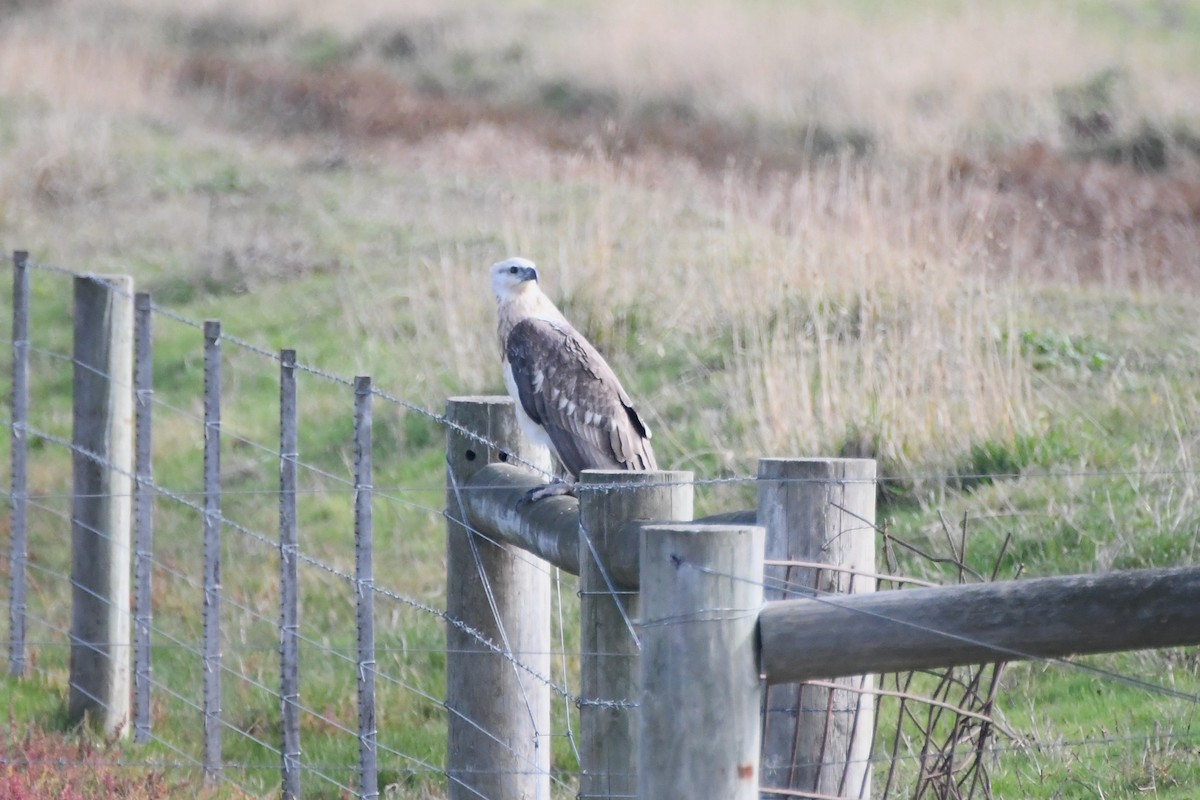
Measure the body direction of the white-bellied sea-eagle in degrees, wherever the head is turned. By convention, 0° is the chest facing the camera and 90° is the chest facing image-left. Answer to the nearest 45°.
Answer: approximately 90°
